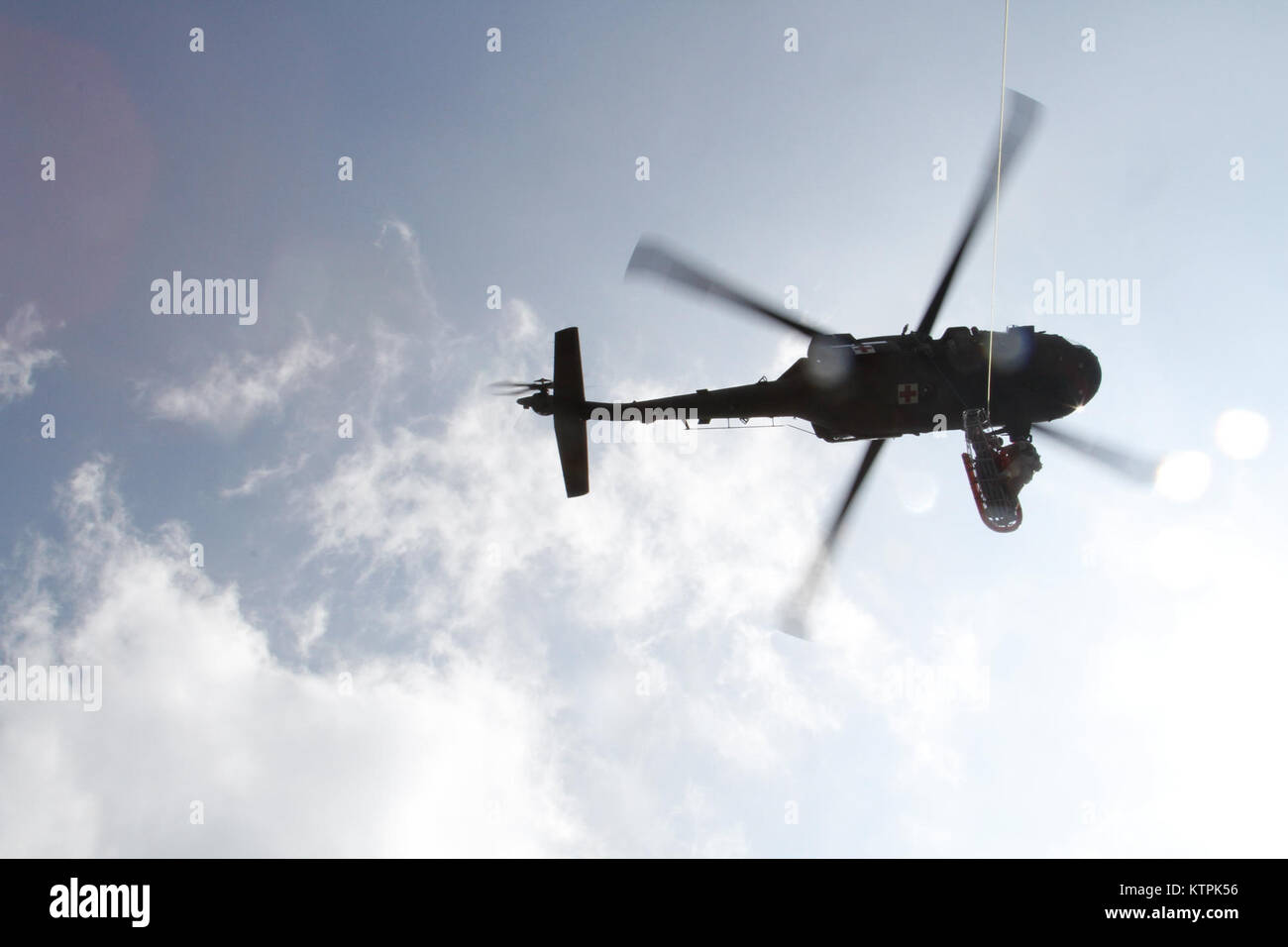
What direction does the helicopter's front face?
to the viewer's right
